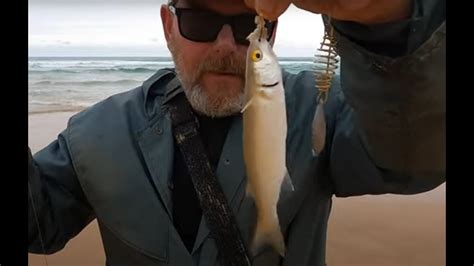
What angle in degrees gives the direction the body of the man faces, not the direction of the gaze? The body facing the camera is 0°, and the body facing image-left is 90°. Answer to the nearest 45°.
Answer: approximately 0°
